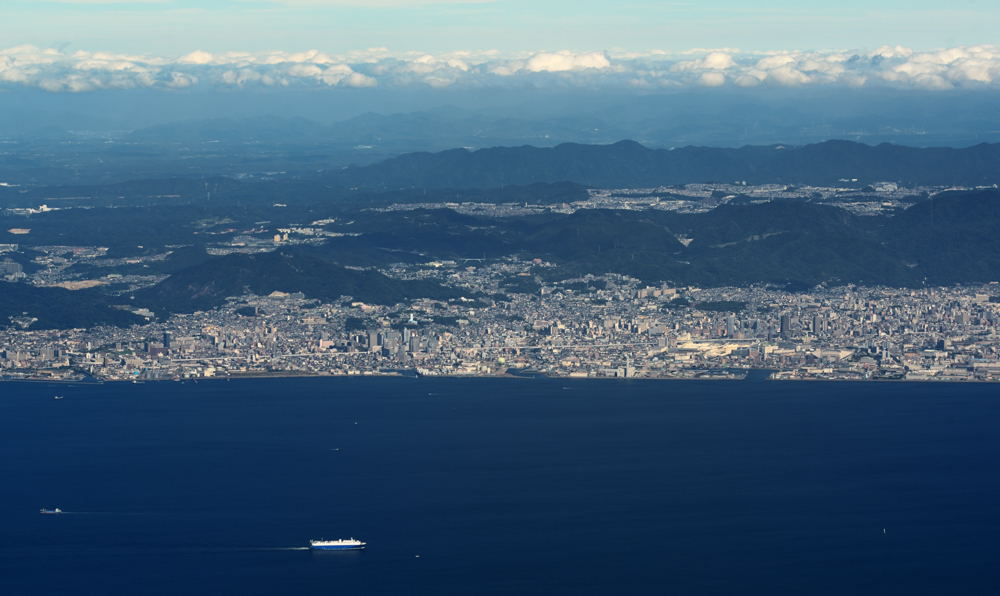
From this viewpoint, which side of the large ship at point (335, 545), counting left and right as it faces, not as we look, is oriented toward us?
right
